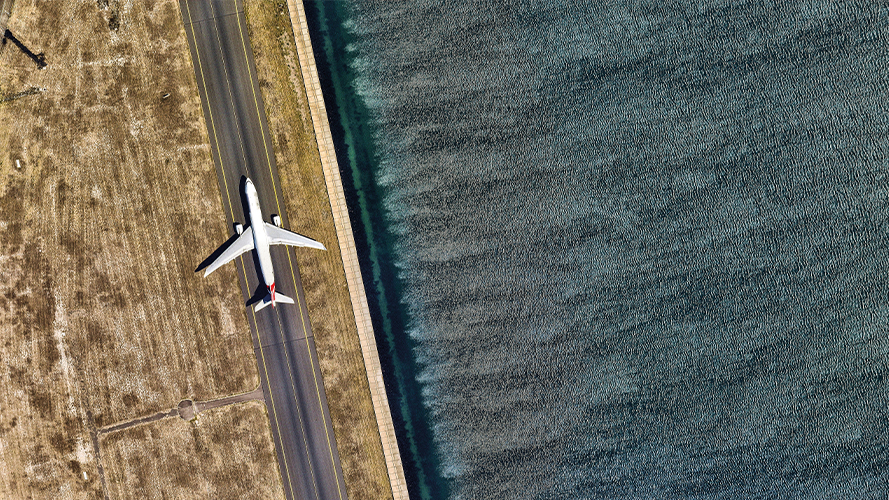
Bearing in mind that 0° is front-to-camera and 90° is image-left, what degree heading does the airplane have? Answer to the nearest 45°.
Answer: approximately 180°
